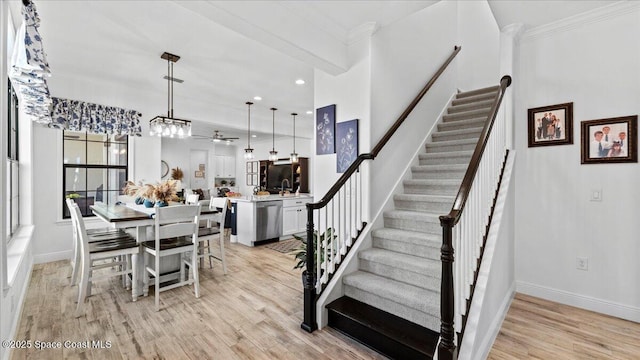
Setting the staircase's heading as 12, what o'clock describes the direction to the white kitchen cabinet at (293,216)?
The white kitchen cabinet is roughly at 3 o'clock from the staircase.

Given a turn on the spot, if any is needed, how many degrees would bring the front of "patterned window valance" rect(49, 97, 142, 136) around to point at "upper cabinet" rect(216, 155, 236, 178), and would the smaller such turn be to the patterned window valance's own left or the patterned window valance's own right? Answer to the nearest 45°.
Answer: approximately 90° to the patterned window valance's own left

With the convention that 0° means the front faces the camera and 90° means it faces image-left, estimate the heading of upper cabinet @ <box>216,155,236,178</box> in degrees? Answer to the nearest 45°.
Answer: approximately 0°

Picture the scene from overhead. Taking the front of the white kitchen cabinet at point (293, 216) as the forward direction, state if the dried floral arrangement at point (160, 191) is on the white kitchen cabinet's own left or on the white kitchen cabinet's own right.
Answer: on the white kitchen cabinet's own right

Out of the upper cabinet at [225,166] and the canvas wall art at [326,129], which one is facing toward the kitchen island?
the upper cabinet

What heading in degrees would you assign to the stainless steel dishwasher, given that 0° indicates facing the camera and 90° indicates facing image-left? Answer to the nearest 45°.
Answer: approximately 315°
